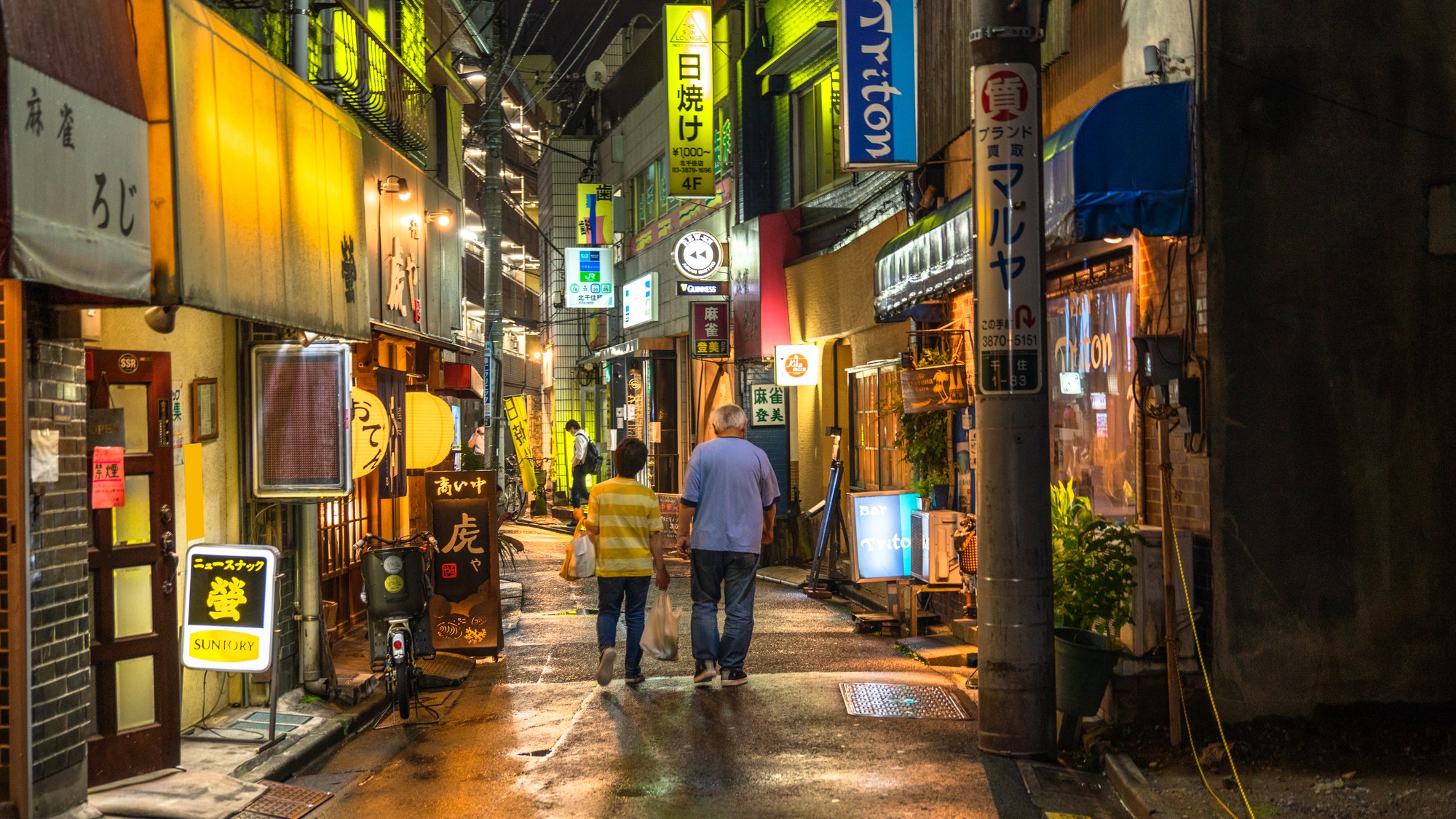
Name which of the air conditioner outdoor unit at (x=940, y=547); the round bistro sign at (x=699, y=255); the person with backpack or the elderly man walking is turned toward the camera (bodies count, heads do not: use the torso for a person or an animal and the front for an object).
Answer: the round bistro sign

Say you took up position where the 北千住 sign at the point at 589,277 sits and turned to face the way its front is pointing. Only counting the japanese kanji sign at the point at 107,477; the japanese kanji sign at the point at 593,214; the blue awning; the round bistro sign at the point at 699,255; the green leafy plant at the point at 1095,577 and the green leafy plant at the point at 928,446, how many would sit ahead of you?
5

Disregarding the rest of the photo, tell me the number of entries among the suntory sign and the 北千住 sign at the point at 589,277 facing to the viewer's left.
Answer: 0

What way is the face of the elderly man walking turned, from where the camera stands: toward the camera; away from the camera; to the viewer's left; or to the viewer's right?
away from the camera

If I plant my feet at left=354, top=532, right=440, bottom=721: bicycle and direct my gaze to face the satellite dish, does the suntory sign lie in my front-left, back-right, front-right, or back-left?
back-left

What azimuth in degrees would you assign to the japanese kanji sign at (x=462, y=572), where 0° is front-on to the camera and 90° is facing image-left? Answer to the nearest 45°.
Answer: approximately 0°

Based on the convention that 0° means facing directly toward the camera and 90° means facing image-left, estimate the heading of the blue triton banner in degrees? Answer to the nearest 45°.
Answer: approximately 0°

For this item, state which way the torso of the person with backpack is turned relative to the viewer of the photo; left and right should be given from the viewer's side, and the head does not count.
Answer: facing to the left of the viewer

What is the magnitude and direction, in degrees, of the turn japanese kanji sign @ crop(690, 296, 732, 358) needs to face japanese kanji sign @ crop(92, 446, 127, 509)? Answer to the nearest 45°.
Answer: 0° — it already faces it

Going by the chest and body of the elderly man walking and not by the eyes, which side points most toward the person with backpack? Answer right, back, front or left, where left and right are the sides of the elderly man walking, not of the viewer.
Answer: front

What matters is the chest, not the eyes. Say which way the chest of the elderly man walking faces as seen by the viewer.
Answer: away from the camera
